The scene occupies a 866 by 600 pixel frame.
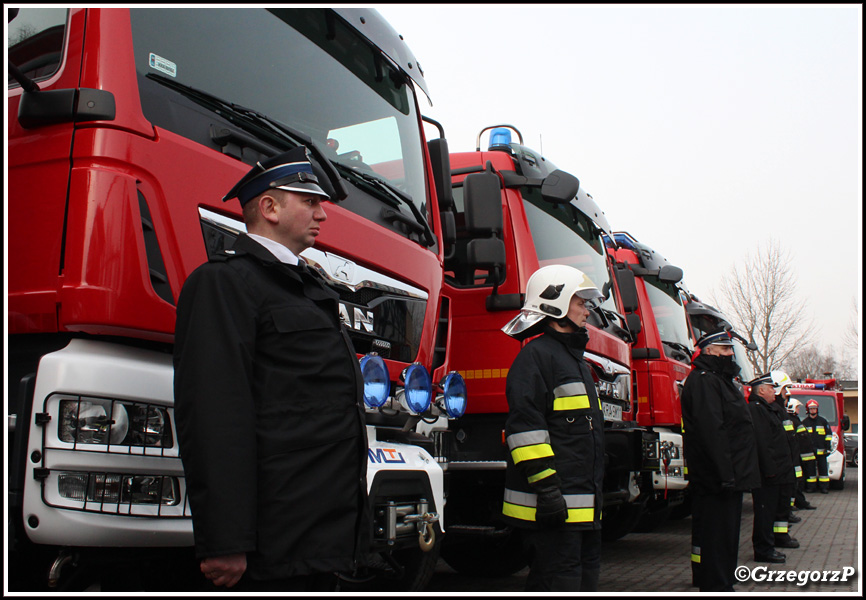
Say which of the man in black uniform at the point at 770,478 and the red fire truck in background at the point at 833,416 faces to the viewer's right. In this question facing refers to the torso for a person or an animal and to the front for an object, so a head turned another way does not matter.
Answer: the man in black uniform

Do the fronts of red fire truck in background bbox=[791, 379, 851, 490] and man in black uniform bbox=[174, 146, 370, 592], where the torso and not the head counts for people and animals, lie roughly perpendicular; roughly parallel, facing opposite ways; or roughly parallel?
roughly perpendicular

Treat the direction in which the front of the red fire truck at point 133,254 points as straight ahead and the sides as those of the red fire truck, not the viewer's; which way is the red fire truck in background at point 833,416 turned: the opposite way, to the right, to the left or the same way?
to the right

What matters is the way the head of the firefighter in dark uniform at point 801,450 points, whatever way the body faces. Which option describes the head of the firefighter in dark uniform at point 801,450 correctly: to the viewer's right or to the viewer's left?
to the viewer's right

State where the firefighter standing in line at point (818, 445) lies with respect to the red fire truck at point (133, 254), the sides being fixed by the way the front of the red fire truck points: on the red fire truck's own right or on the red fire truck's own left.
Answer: on the red fire truck's own left

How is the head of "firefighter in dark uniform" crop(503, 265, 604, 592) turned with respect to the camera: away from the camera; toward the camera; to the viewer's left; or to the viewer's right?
to the viewer's right

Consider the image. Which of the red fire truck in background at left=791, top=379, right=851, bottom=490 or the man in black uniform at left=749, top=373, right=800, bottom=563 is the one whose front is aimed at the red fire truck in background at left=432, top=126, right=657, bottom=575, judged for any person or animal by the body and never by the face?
the red fire truck in background at left=791, top=379, right=851, bottom=490

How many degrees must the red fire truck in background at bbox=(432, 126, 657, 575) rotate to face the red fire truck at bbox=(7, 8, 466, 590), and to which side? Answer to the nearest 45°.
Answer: approximately 45° to its right
